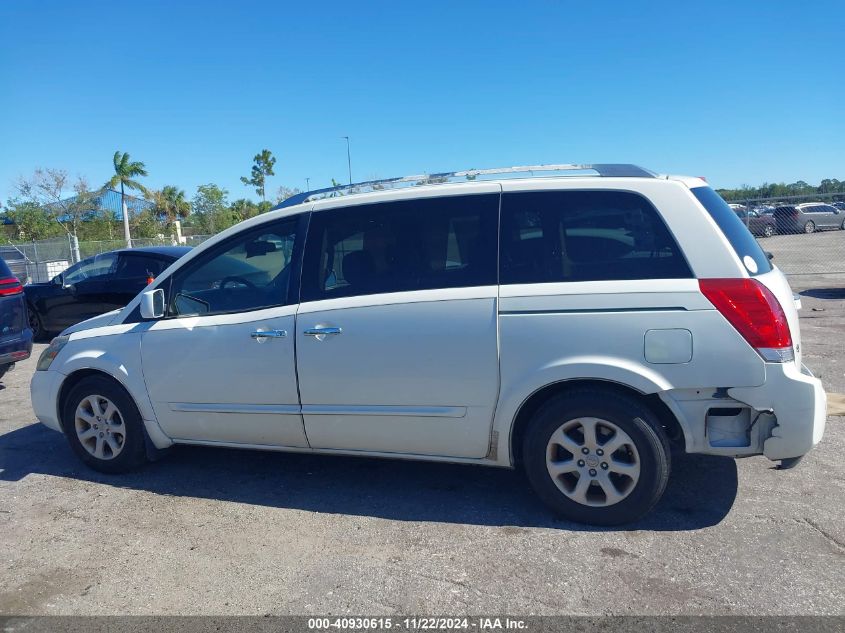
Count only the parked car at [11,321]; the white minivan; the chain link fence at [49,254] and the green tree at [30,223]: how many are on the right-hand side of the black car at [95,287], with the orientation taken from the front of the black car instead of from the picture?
2

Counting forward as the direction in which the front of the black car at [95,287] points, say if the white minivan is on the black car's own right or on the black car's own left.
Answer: on the black car's own left

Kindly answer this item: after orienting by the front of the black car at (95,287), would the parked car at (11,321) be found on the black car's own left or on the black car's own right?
on the black car's own left

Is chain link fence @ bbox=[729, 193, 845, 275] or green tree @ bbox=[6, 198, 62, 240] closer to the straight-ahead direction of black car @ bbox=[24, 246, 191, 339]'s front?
the green tree

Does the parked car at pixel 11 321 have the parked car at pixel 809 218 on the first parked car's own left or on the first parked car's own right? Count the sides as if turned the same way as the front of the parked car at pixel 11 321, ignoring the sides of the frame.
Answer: on the first parked car's own right

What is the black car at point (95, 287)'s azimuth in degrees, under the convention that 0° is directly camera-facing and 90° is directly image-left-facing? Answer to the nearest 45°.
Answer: approximately 90°

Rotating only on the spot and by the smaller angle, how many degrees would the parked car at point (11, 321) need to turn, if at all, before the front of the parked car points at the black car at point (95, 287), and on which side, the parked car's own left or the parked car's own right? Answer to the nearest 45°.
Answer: approximately 45° to the parked car's own right

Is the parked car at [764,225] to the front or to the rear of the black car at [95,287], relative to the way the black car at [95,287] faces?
to the rear

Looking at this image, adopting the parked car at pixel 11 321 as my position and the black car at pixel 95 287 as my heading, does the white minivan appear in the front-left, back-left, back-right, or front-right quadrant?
back-right

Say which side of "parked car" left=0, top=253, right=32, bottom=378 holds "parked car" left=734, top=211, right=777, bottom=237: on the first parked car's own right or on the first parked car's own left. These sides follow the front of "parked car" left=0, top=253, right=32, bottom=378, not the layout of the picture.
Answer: on the first parked car's own right

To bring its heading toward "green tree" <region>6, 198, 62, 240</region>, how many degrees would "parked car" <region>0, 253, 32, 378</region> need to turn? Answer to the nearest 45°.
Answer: approximately 45° to its right

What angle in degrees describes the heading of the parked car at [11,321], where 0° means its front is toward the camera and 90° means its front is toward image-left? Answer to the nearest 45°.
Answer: approximately 135°
